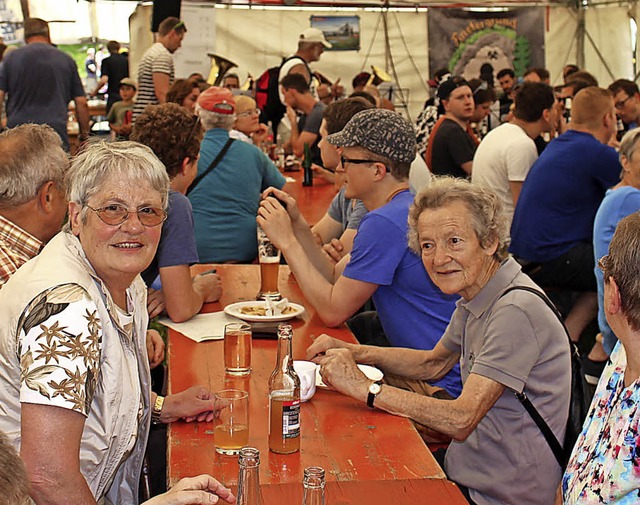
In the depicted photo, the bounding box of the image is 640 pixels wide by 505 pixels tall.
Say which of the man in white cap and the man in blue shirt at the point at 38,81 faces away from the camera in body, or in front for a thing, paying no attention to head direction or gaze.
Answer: the man in blue shirt

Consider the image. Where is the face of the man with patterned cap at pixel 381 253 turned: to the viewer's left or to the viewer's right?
to the viewer's left

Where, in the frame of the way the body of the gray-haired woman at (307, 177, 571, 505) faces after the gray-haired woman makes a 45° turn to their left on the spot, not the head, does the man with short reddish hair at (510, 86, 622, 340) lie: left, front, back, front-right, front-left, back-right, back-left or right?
back

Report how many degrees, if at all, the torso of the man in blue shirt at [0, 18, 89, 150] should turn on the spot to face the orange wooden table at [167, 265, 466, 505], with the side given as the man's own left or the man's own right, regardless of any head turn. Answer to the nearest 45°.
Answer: approximately 180°

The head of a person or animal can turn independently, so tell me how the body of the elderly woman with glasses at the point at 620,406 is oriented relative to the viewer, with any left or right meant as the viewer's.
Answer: facing away from the viewer and to the left of the viewer

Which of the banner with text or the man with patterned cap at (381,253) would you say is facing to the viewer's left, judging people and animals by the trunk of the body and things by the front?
the man with patterned cap

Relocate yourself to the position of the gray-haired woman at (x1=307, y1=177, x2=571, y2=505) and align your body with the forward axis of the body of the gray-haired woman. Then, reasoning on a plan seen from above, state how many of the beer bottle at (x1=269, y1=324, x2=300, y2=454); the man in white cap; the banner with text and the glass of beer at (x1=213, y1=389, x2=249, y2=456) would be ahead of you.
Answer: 2

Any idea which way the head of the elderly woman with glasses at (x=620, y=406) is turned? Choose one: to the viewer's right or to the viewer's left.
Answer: to the viewer's left

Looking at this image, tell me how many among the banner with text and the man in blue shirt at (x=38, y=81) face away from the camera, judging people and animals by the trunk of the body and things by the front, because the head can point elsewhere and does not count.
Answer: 1

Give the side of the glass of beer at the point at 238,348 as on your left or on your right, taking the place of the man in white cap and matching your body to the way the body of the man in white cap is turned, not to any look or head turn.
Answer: on your right

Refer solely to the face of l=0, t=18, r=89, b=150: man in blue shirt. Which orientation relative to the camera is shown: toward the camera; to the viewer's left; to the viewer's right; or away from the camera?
away from the camera
